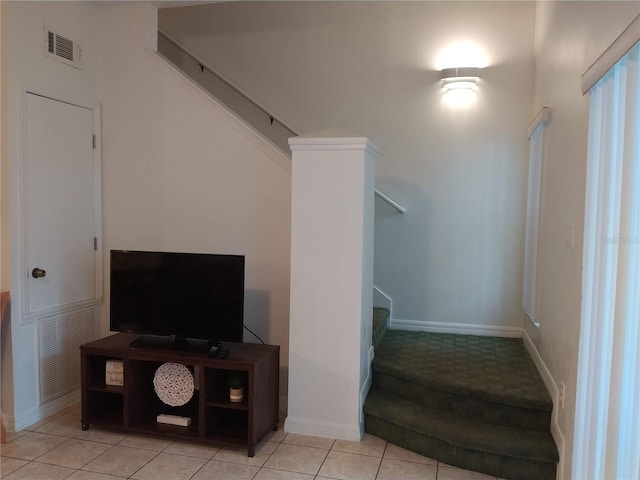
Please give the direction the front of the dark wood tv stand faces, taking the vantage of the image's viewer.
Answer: facing the viewer and to the left of the viewer

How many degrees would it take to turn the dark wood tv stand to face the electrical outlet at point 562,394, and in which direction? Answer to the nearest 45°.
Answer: approximately 90° to its left

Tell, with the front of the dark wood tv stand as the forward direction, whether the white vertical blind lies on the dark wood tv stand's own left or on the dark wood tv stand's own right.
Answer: on the dark wood tv stand's own left

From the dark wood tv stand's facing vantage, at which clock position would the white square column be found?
The white square column is roughly at 8 o'clock from the dark wood tv stand.

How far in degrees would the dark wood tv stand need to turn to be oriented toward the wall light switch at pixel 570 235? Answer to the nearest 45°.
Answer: approximately 90° to its left

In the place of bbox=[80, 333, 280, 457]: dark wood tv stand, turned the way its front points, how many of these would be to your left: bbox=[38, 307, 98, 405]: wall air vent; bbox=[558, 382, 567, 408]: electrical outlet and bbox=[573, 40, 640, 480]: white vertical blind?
2

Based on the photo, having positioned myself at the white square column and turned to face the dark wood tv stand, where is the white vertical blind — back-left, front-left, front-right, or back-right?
back-left

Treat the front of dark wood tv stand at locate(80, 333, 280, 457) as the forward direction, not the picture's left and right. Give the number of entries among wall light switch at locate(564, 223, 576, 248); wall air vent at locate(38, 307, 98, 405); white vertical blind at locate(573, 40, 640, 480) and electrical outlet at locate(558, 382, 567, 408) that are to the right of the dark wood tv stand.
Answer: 1
